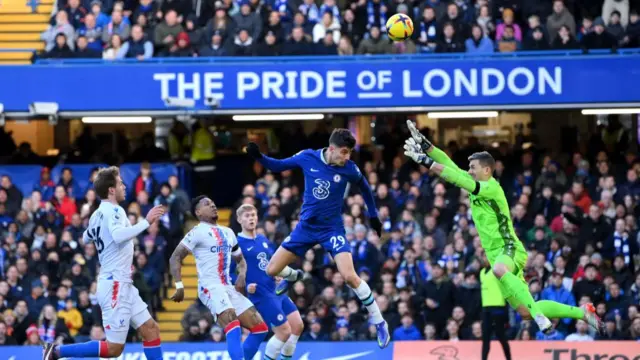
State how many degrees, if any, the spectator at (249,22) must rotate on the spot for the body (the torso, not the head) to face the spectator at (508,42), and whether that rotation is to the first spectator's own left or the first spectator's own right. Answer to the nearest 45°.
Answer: approximately 90° to the first spectator's own left

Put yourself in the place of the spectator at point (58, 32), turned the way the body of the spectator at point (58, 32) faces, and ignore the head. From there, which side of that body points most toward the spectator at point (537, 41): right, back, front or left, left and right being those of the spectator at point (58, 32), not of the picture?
left

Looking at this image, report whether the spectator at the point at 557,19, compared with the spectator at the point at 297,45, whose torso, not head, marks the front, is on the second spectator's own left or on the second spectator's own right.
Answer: on the second spectator's own left

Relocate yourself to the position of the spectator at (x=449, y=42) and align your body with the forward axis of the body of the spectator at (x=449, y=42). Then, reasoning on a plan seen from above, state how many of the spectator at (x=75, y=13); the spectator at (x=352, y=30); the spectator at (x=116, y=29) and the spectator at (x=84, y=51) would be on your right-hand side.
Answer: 4

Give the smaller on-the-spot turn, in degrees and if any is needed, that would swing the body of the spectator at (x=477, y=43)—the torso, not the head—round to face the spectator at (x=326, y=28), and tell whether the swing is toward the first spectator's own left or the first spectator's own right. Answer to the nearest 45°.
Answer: approximately 90° to the first spectator's own right

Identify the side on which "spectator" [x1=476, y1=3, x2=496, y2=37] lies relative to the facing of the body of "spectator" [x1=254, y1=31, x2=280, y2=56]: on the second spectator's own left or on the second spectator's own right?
on the second spectator's own left

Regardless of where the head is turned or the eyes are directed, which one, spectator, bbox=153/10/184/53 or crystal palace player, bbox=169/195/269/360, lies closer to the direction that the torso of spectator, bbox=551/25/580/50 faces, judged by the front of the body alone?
the crystal palace player

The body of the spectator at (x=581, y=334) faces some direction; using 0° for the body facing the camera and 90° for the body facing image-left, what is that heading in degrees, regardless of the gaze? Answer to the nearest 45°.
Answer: approximately 0°

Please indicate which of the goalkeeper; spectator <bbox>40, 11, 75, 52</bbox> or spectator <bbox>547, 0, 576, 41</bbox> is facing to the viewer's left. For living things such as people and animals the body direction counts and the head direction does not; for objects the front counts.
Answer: the goalkeeper

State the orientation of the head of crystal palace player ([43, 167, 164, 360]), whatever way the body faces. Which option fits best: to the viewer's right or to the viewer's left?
to the viewer's right

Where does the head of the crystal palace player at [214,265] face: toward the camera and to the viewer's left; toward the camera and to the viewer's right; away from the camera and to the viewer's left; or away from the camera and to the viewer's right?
toward the camera and to the viewer's right
